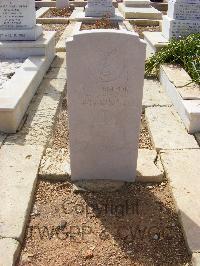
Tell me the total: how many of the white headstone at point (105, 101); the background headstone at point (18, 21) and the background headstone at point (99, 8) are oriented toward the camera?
3

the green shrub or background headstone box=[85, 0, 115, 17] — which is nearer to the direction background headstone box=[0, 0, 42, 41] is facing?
the green shrub

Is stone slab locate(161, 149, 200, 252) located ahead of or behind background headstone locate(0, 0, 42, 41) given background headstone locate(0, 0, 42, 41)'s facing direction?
ahead

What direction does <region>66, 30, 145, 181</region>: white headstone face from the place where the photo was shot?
facing the viewer

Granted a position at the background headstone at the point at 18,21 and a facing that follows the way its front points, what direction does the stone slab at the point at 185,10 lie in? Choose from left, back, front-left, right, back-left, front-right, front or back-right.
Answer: left

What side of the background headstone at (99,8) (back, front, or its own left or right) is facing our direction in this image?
front

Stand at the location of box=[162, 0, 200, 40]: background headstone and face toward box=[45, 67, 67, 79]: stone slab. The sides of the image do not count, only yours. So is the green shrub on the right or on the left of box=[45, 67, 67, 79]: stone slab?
left

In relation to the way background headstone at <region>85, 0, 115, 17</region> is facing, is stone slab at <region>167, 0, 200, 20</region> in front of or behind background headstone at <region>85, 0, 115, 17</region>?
in front

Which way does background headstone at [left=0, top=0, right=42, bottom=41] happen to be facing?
toward the camera

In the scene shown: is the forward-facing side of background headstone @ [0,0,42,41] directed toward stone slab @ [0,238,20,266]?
yes

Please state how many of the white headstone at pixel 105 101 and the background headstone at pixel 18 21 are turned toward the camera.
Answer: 2

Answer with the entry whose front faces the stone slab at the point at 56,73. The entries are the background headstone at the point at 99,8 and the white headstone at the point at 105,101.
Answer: the background headstone

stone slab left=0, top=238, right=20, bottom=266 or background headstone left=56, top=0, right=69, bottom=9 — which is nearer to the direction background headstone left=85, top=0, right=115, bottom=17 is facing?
the stone slab

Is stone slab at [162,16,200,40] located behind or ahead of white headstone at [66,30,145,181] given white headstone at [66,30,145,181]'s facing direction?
behind

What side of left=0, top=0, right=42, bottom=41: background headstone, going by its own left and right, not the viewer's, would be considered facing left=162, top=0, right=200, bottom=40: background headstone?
left

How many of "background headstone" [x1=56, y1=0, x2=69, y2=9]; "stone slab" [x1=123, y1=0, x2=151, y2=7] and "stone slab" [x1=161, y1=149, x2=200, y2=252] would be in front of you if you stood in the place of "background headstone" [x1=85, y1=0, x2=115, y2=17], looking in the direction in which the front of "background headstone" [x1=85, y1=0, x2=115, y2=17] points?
1

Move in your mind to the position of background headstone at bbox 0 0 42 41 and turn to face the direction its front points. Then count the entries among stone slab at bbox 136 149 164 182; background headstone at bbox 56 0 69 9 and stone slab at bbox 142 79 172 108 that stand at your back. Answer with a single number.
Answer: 1

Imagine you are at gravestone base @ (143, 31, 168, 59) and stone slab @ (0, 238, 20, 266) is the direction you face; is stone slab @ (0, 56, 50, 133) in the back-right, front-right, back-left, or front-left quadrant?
front-right

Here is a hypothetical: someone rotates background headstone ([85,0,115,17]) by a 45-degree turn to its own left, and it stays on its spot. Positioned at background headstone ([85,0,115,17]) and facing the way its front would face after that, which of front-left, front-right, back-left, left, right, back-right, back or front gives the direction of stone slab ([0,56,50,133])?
front-right
